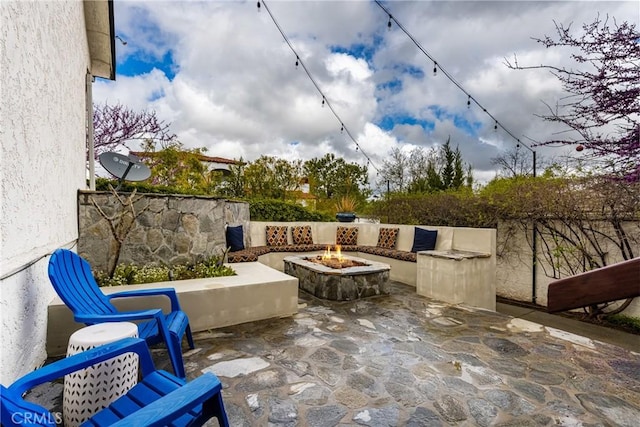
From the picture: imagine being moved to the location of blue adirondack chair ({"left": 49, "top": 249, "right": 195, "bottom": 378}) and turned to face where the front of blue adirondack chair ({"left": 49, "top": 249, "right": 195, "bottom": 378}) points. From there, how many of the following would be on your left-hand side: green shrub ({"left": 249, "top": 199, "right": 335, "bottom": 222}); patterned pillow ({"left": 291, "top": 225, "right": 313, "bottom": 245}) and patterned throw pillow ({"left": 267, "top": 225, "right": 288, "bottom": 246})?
3

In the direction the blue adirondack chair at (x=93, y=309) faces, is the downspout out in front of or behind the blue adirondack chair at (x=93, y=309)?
behind

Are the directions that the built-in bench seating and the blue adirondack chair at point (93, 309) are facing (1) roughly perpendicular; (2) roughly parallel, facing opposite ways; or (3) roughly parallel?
roughly perpendicular

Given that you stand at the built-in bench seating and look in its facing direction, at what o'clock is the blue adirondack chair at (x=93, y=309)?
The blue adirondack chair is roughly at 1 o'clock from the built-in bench seating.

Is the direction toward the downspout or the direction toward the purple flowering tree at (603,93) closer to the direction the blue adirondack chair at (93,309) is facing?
the purple flowering tree

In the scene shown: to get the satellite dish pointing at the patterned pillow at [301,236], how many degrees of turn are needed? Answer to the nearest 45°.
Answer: approximately 45° to its left

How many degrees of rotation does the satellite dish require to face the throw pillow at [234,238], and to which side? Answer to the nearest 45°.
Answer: approximately 45° to its left

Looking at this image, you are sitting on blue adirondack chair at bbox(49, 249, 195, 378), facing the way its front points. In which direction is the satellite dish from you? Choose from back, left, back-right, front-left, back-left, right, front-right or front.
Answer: back-left

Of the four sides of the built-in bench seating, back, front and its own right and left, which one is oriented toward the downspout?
right

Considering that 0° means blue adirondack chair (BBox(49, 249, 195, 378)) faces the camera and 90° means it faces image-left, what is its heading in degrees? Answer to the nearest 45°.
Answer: approximately 315°

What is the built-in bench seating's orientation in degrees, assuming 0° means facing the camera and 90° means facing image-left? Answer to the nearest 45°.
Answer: approximately 0°

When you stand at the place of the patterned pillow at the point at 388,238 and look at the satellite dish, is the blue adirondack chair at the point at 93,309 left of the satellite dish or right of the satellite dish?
left
